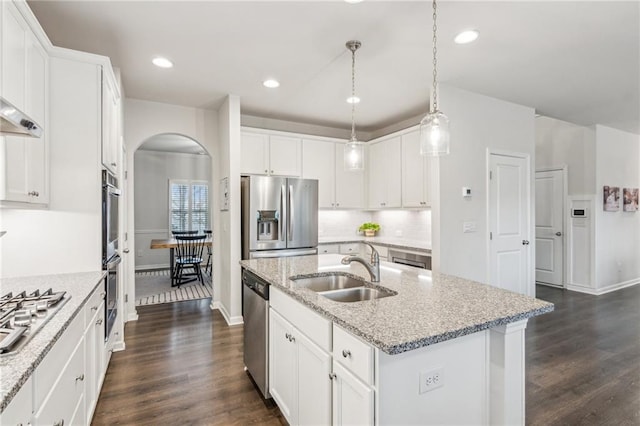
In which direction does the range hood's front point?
to the viewer's right

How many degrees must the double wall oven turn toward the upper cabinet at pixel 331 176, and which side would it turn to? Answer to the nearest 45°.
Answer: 0° — it already faces it

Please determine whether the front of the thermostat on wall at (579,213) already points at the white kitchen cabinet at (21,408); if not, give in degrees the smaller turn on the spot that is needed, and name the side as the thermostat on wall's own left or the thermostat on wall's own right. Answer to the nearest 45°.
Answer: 0° — it already faces it

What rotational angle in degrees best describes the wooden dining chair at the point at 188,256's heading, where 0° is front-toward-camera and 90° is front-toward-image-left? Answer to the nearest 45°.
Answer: approximately 180°

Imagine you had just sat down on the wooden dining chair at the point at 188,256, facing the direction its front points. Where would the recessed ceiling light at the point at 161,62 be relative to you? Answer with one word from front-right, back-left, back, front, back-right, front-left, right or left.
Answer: back

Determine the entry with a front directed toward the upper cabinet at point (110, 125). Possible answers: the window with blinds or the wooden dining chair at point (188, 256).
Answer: the window with blinds

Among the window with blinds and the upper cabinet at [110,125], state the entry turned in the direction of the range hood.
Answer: the window with blinds

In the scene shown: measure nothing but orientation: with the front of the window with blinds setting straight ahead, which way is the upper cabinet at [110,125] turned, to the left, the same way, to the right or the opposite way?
to the left

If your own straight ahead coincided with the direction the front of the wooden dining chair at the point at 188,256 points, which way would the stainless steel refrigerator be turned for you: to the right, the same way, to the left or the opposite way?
the opposite way

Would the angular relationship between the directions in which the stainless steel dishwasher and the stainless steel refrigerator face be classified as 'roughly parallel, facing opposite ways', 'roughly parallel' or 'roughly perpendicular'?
roughly perpendicular

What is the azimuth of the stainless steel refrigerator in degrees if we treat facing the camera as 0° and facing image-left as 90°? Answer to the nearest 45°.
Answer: approximately 0°

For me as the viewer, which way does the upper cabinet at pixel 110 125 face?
facing to the right of the viewer

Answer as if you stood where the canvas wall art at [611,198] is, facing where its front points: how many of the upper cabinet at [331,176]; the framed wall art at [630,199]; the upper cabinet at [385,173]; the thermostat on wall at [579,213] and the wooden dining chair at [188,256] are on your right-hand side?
4

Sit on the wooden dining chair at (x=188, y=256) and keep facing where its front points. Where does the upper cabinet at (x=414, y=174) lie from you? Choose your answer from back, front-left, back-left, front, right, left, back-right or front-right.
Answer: back-right

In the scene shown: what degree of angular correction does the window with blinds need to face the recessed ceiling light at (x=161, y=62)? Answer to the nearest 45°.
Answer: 0° — it already faces it

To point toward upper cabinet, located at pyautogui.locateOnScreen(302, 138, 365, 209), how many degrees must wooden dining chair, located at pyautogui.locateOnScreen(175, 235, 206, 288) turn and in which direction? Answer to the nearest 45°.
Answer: approximately 135° to its right
